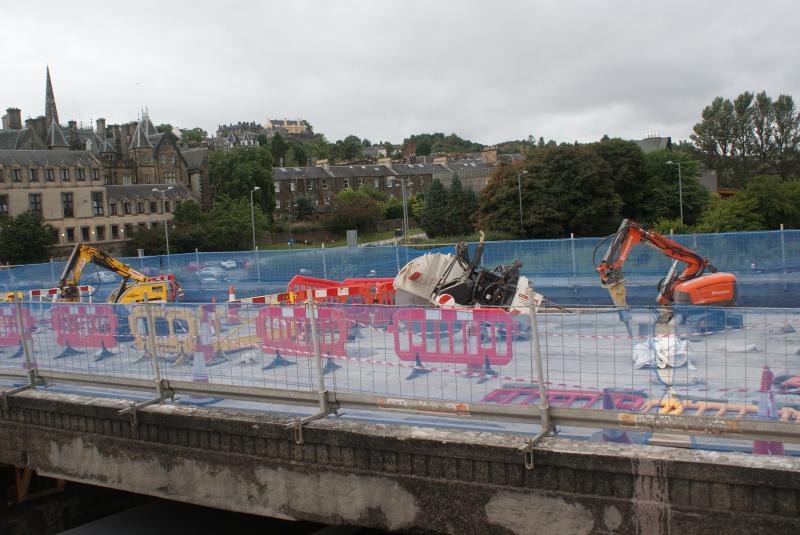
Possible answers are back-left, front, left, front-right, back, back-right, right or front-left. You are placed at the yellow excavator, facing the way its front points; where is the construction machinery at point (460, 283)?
back-left

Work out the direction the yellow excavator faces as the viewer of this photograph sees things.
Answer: facing to the left of the viewer

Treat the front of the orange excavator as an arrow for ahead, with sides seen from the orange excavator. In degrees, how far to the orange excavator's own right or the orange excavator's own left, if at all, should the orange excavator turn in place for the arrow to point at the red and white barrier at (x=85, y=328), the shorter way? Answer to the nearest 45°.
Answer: approximately 45° to the orange excavator's own left

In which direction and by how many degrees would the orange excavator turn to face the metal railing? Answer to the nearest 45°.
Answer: approximately 90° to its left

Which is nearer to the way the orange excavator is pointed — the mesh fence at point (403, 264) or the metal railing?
the mesh fence

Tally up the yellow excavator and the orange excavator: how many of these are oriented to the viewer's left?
2

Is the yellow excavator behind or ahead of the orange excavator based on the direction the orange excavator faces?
ahead

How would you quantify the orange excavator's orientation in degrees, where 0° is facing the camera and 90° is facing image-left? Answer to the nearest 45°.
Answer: approximately 90°

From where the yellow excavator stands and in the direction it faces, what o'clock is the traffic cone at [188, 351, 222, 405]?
The traffic cone is roughly at 9 o'clock from the yellow excavator.

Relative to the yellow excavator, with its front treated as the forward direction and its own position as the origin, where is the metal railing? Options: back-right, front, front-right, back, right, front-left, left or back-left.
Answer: left

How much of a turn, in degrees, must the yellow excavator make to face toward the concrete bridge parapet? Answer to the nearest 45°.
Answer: approximately 90° to its left
